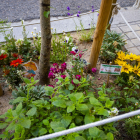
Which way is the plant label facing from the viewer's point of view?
toward the camera

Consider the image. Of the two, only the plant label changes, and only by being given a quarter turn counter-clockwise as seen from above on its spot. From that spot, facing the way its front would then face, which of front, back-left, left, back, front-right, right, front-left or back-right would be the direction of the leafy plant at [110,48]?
left

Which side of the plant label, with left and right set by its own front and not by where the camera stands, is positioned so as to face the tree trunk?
right
